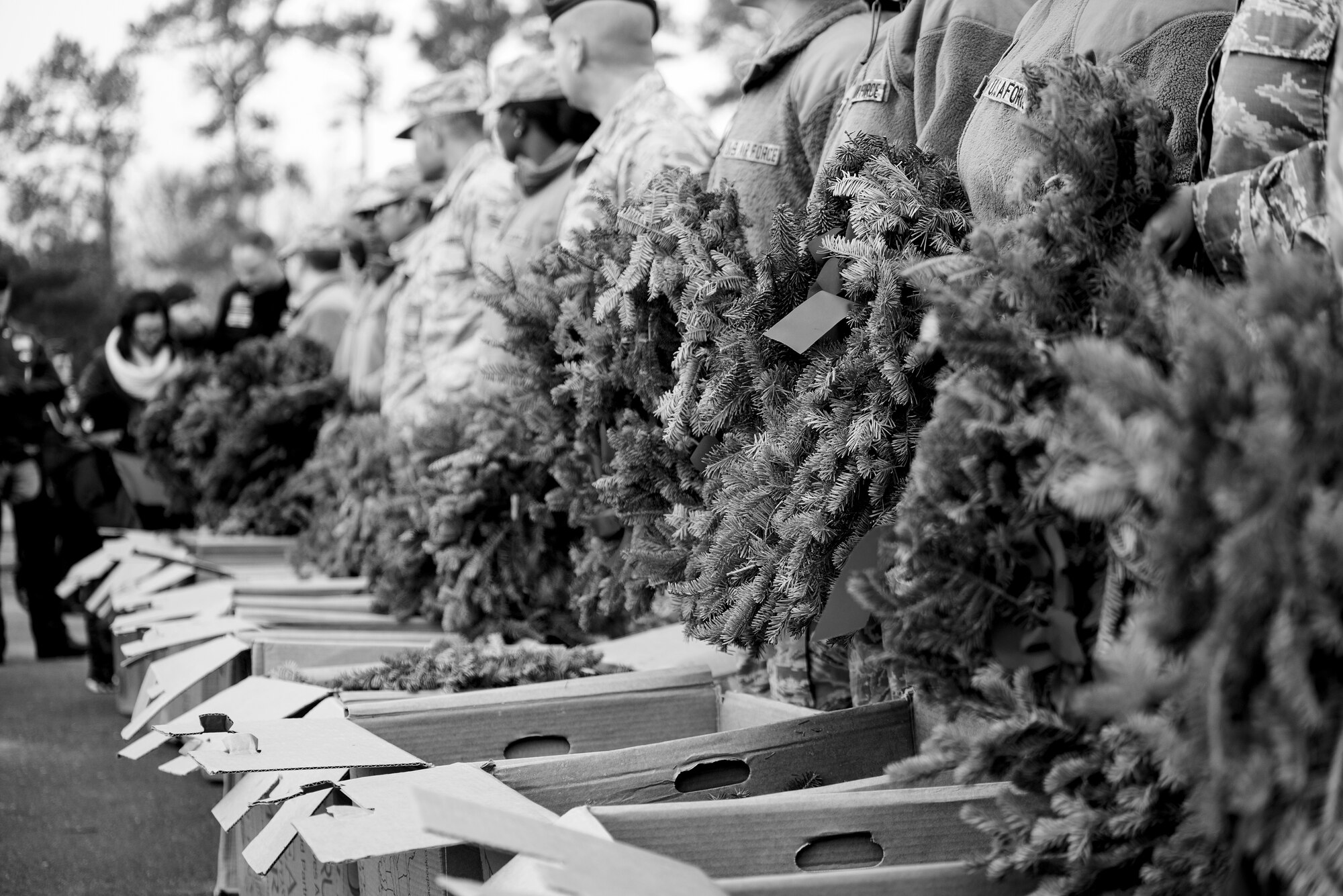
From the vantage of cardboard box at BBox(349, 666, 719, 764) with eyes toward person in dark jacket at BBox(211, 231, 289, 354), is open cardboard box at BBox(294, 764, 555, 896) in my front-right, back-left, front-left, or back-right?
back-left

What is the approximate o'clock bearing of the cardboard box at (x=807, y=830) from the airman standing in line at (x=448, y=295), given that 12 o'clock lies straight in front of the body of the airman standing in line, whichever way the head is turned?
The cardboard box is roughly at 9 o'clock from the airman standing in line.

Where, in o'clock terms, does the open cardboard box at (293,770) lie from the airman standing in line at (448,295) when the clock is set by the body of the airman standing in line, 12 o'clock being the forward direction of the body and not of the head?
The open cardboard box is roughly at 9 o'clock from the airman standing in line.

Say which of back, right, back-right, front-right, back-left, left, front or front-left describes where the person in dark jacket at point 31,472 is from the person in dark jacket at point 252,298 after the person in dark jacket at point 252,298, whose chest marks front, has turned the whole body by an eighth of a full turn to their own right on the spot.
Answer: front-left

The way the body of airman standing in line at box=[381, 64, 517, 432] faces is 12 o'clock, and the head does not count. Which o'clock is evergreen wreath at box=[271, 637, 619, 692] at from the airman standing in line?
The evergreen wreath is roughly at 9 o'clock from the airman standing in line.

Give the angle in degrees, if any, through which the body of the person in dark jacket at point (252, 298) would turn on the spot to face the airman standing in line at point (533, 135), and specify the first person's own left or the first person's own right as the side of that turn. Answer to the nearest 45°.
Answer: approximately 45° to the first person's own left

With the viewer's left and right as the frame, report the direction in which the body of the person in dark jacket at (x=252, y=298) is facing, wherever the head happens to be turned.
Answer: facing the viewer and to the left of the viewer

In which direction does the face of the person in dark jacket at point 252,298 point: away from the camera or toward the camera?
toward the camera

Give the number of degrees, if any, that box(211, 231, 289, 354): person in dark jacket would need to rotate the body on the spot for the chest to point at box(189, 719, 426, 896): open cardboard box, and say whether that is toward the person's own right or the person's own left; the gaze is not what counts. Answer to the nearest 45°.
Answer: approximately 45° to the person's own left

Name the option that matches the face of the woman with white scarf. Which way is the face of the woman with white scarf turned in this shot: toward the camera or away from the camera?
toward the camera

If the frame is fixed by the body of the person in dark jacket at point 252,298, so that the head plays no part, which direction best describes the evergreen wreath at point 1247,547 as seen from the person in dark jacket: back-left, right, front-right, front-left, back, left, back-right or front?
front-left

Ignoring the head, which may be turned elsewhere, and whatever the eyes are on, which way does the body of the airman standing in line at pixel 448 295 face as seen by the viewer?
to the viewer's left

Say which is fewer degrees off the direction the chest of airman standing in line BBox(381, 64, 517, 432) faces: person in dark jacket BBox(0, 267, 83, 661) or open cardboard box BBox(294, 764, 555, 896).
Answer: the person in dark jacket

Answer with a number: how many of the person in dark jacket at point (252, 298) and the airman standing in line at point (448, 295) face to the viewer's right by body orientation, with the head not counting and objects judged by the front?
0

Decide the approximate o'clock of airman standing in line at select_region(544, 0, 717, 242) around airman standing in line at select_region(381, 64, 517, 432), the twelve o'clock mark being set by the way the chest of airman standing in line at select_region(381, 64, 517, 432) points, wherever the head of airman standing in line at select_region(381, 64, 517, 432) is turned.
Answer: airman standing in line at select_region(544, 0, 717, 242) is roughly at 8 o'clock from airman standing in line at select_region(381, 64, 517, 432).

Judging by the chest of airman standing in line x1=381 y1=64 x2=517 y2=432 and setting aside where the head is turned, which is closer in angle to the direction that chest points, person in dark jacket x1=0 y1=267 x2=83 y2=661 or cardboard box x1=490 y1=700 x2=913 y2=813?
the person in dark jacket

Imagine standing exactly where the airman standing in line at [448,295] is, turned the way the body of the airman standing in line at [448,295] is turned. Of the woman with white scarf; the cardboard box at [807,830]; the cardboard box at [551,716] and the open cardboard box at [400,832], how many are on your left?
3

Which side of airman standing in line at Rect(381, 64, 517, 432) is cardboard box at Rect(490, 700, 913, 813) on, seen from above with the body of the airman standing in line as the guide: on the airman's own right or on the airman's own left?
on the airman's own left

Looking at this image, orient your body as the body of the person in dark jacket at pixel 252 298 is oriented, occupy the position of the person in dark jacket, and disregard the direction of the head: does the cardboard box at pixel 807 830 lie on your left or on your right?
on your left
